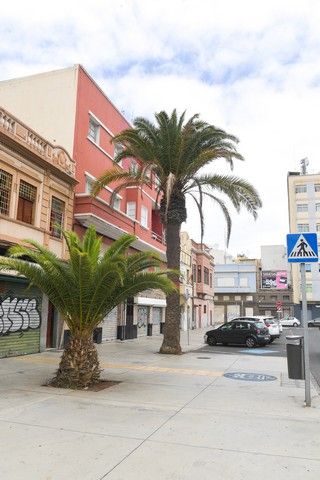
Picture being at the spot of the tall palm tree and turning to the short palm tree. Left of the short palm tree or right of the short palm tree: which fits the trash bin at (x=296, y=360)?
left

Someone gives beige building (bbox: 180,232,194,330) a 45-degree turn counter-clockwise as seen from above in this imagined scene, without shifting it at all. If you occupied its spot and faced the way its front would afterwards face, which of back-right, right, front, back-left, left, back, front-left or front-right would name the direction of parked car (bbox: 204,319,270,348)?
right

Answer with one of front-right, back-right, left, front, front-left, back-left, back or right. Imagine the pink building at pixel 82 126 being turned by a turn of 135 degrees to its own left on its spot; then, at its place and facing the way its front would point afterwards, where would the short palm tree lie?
back

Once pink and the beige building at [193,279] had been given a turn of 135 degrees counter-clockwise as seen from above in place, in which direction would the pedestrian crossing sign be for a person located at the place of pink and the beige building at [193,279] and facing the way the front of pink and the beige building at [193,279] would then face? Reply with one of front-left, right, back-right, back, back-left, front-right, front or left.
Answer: back

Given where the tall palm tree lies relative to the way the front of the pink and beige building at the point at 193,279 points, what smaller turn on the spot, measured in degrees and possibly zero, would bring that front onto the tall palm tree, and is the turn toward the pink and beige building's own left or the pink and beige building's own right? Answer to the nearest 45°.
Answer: approximately 45° to the pink and beige building's own right

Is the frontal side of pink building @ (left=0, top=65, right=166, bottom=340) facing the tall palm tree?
yes

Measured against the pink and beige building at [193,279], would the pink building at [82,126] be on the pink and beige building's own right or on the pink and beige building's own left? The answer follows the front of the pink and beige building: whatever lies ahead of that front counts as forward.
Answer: on the pink and beige building's own right

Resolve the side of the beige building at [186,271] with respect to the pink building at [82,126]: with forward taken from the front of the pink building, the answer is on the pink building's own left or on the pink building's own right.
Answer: on the pink building's own left

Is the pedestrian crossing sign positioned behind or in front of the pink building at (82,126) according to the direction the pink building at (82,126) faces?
in front

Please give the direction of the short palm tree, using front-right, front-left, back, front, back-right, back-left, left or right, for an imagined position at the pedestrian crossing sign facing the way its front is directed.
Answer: right

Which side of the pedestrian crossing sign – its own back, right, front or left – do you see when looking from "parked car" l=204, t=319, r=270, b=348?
back

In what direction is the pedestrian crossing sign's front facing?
toward the camera

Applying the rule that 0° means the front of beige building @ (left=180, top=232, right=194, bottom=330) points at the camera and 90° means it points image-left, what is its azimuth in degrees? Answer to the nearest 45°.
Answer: approximately 315°

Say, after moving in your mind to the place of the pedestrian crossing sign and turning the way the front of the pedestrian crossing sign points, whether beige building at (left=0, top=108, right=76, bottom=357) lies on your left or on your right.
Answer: on your right

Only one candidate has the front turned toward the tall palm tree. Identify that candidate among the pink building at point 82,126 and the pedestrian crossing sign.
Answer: the pink building

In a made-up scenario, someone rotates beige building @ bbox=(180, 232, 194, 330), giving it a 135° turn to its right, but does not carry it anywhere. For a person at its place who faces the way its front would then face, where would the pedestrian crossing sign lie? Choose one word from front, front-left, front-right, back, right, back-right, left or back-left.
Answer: left

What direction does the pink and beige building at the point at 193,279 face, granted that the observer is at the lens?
facing the viewer and to the right of the viewer

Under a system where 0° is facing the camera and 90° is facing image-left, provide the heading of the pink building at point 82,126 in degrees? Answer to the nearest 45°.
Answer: approximately 315°
